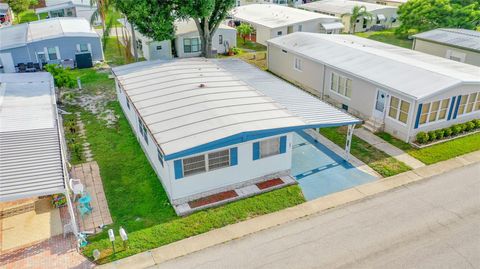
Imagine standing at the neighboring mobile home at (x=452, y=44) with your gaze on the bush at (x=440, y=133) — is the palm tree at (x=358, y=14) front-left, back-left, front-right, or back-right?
back-right

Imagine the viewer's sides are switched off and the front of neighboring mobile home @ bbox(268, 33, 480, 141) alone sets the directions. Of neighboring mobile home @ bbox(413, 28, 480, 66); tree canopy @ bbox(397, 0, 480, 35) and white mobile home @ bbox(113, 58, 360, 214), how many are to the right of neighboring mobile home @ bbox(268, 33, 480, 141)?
1

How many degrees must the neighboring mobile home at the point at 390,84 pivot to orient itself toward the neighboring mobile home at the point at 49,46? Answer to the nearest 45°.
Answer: approximately 135° to its right

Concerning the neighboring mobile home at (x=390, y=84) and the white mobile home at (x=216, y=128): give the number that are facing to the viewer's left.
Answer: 0

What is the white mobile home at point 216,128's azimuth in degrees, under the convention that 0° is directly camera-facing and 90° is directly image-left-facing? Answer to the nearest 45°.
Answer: approximately 315°

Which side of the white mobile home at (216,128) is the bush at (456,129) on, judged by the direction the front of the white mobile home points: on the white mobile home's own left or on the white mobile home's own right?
on the white mobile home's own left

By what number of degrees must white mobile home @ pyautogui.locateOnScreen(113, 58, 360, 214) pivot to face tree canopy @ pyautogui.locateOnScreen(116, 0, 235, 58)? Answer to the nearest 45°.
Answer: approximately 135° to its left

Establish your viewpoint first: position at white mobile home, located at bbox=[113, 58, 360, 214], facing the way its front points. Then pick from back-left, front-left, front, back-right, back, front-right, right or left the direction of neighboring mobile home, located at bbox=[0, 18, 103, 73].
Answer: back

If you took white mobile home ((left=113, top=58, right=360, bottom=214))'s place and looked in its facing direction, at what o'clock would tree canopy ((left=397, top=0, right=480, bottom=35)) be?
The tree canopy is roughly at 9 o'clock from the white mobile home.

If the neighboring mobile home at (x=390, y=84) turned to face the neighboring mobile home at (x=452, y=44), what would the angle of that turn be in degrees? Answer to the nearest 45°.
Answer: approximately 135° to its left

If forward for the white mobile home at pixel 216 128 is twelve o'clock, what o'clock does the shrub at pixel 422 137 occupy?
The shrub is roughly at 10 o'clock from the white mobile home.

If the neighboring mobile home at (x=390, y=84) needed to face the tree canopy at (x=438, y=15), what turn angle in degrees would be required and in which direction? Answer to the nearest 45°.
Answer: approximately 135° to its left
